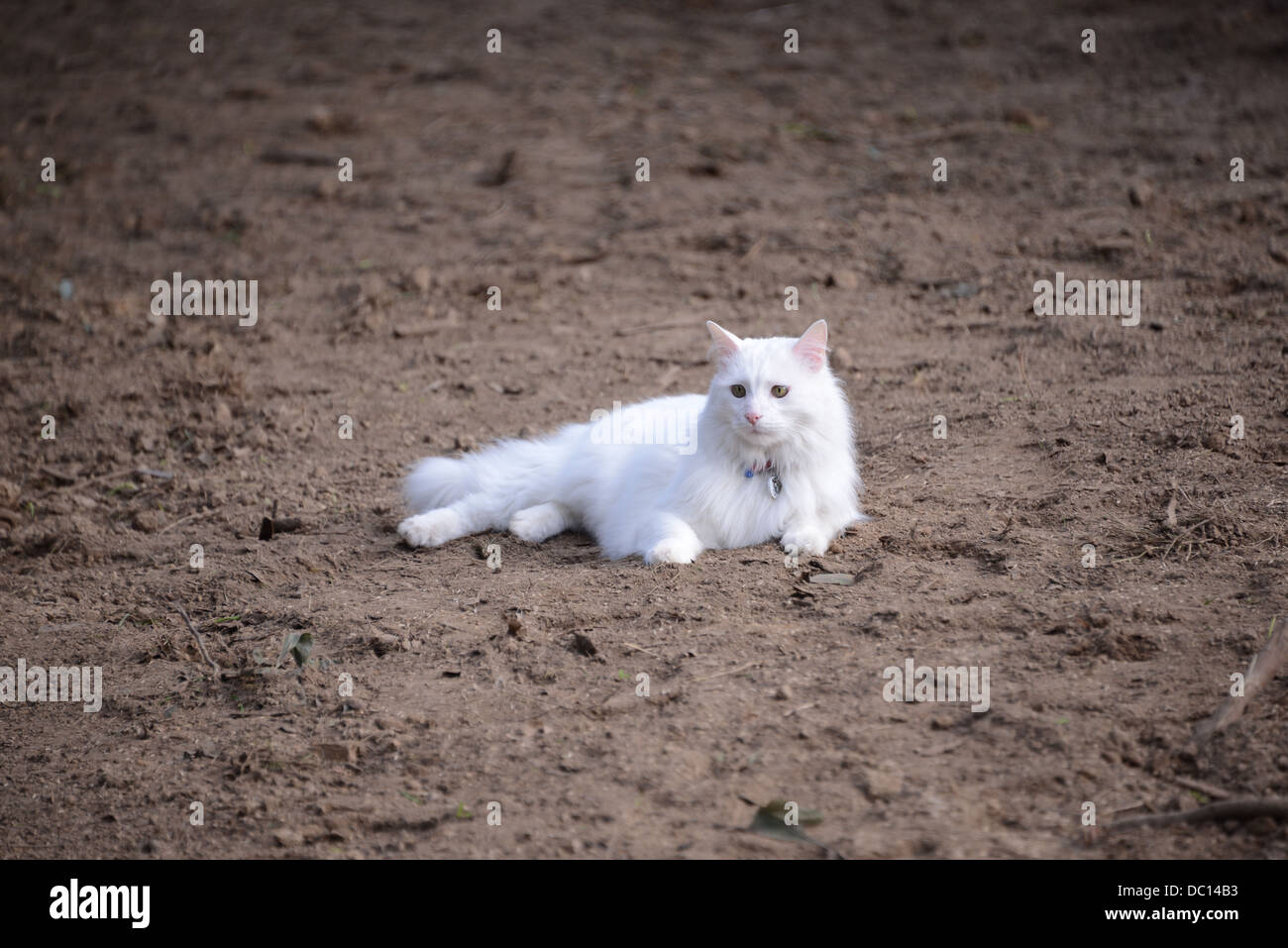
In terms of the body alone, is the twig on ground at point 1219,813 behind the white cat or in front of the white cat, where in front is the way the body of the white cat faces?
in front

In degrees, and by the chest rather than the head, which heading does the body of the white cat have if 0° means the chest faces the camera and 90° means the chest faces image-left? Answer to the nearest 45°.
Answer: approximately 315°

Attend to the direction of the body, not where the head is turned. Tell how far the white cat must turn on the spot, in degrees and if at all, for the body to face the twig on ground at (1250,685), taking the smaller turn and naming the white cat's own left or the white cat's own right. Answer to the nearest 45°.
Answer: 0° — it already faces it

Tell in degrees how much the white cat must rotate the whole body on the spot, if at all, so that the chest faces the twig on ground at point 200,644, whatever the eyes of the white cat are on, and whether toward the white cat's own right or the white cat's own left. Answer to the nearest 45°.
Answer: approximately 135° to the white cat's own right
